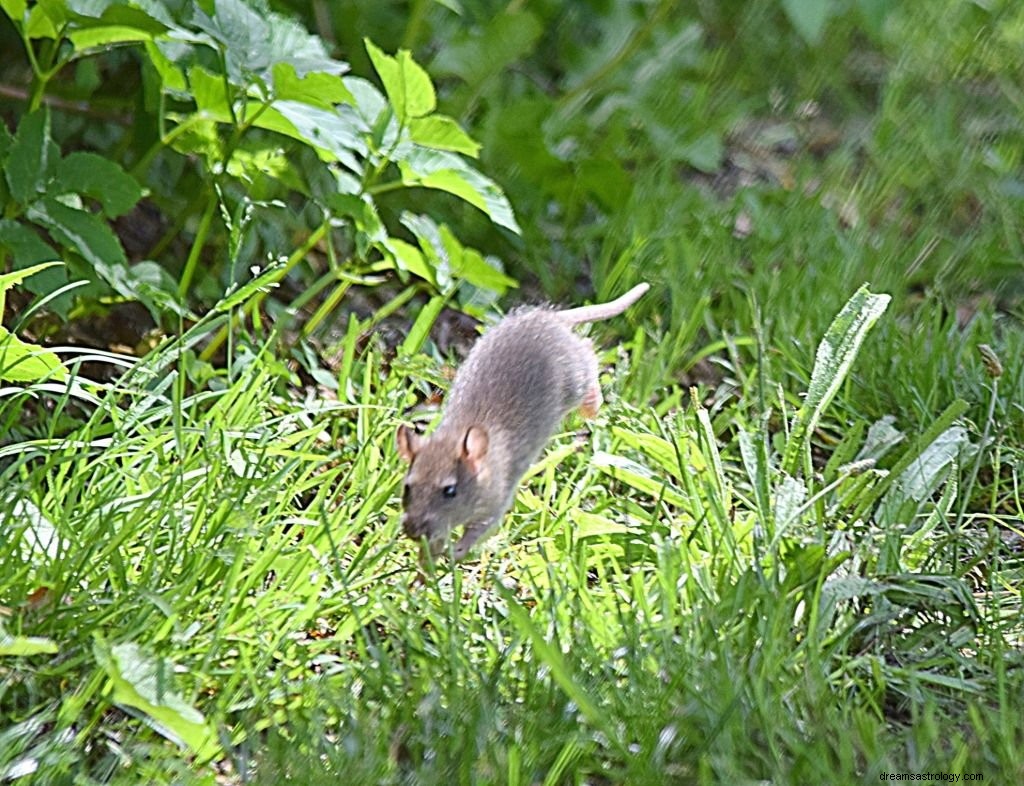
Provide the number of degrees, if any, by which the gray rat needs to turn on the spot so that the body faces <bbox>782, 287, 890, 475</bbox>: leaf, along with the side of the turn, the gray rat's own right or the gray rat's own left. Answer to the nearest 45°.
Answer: approximately 135° to the gray rat's own left

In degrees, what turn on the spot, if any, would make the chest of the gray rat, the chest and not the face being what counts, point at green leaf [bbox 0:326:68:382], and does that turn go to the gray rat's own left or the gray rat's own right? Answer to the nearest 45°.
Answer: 0° — it already faces it

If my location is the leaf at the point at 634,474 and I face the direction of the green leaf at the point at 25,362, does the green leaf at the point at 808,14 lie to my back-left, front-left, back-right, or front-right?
back-right

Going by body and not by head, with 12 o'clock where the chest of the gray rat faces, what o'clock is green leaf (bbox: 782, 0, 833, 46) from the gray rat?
The green leaf is roughly at 5 o'clock from the gray rat.

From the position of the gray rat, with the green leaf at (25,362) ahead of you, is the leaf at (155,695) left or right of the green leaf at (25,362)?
left

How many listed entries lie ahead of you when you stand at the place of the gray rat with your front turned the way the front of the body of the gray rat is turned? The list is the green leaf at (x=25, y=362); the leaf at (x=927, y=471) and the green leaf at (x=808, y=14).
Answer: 1

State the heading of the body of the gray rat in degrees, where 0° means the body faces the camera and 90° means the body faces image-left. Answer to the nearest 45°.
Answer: approximately 45°

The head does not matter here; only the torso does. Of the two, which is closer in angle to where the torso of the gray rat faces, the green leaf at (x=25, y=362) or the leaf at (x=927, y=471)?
the green leaf

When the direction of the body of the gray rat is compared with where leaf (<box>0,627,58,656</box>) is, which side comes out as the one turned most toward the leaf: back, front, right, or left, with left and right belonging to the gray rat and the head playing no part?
front

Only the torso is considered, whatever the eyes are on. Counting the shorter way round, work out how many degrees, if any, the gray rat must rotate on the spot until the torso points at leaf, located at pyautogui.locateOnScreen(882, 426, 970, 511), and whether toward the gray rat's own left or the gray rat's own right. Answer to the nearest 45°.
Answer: approximately 135° to the gray rat's own left

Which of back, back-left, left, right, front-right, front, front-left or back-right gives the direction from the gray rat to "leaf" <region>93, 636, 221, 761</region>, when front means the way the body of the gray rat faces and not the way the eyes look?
front-left
